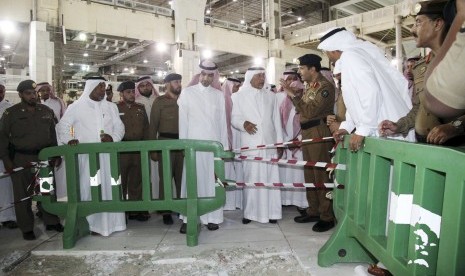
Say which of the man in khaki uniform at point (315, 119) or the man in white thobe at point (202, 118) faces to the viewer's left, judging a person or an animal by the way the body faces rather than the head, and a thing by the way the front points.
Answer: the man in khaki uniform

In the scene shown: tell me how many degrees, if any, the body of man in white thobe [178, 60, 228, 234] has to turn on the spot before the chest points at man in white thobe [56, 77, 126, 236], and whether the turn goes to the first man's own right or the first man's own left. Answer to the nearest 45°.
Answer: approximately 90° to the first man's own right

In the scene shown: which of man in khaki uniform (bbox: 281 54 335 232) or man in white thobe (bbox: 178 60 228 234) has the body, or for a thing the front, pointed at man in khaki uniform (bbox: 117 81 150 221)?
man in khaki uniform (bbox: 281 54 335 232)

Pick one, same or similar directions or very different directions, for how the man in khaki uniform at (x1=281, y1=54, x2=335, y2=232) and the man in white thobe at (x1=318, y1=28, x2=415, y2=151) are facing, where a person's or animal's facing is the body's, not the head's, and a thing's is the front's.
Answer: same or similar directions

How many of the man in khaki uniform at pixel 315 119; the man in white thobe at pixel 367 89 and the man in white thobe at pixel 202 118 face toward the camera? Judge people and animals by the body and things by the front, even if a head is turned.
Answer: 1

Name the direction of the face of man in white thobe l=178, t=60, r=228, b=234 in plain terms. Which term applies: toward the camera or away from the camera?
toward the camera

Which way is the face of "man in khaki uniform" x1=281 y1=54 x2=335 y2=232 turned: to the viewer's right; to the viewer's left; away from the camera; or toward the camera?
to the viewer's left

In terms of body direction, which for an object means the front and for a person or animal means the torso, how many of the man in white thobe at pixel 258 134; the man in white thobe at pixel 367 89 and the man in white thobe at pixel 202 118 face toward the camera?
2

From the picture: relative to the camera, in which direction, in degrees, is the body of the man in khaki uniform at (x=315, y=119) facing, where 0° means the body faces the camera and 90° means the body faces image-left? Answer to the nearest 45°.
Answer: approximately 90°

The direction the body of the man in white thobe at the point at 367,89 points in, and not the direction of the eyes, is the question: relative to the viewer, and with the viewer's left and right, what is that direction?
facing to the left of the viewer

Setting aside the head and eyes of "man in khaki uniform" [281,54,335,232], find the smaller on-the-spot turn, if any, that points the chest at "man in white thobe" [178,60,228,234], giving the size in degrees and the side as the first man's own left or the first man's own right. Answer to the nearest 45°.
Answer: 0° — they already face them

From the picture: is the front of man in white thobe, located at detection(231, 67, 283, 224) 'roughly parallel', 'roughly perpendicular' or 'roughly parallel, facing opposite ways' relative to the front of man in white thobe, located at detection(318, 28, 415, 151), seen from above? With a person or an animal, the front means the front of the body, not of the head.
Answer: roughly perpendicular

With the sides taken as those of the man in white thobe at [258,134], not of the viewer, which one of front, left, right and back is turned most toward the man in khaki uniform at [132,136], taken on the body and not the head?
right

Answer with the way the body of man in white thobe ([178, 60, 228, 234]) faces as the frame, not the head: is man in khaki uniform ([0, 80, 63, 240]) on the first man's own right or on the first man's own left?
on the first man's own right

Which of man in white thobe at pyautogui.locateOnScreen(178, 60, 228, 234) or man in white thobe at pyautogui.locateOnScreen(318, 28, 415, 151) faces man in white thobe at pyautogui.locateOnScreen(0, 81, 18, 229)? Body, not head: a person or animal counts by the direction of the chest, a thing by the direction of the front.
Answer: man in white thobe at pyautogui.locateOnScreen(318, 28, 415, 151)

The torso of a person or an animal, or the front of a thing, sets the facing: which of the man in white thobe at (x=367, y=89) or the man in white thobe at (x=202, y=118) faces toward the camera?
the man in white thobe at (x=202, y=118)

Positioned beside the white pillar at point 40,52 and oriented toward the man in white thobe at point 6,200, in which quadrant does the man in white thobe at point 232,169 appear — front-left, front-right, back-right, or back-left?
front-left
